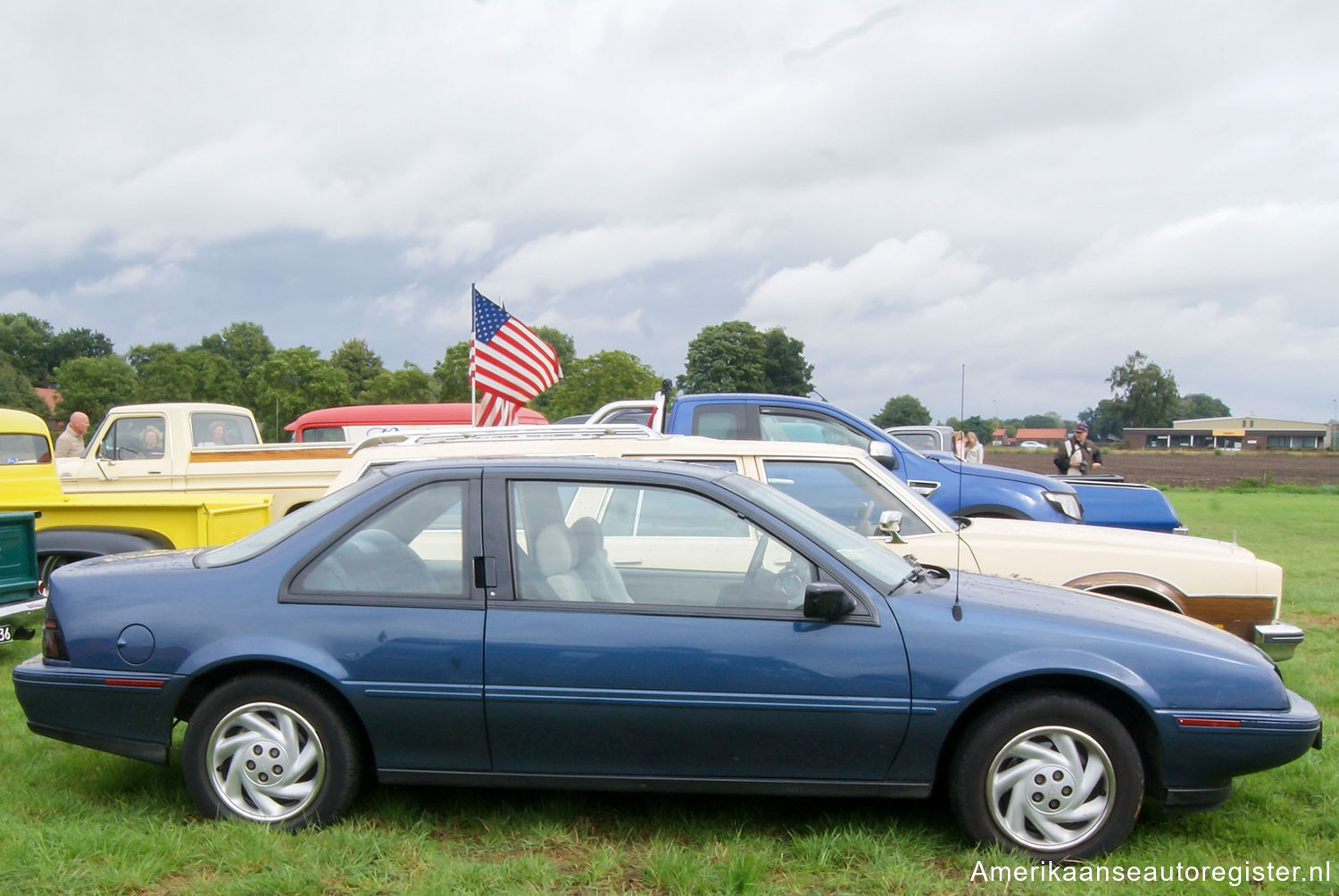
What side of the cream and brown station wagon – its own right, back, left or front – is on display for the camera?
right

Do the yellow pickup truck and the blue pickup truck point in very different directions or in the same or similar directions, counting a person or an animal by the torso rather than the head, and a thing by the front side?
very different directions

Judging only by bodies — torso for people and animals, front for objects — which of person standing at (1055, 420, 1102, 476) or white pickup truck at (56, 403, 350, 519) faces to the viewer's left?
the white pickup truck

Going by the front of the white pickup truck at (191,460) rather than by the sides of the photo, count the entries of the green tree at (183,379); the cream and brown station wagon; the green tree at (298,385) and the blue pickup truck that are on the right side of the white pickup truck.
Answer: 2

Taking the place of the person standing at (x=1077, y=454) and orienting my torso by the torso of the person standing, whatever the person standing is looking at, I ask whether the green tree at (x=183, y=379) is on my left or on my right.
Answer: on my right

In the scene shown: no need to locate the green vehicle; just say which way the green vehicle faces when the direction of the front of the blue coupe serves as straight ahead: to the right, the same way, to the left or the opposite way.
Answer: the opposite way

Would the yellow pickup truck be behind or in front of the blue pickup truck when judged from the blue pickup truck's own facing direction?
behind

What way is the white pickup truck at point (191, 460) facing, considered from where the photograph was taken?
facing to the left of the viewer

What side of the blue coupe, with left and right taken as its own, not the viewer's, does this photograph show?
right

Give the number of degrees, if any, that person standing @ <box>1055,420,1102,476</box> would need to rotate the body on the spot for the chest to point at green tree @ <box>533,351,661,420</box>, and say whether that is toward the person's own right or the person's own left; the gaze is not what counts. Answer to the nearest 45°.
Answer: approximately 135° to the person's own right

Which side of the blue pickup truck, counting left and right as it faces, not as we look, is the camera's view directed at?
right

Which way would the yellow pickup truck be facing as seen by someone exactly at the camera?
facing away from the viewer and to the left of the viewer
